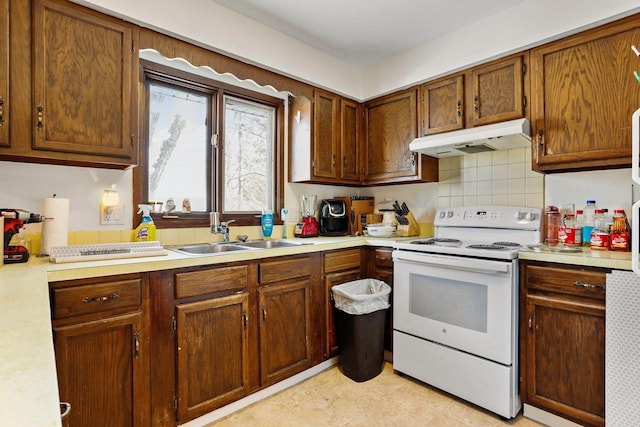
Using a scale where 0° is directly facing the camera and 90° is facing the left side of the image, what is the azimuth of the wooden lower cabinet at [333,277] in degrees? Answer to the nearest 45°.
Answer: approximately 315°

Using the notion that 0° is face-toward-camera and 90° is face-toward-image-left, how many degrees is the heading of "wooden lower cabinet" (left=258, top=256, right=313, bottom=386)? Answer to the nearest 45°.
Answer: approximately 315°

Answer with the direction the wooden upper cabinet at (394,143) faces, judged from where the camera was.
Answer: facing the viewer and to the left of the viewer

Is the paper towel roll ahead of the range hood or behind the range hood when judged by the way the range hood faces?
ahead

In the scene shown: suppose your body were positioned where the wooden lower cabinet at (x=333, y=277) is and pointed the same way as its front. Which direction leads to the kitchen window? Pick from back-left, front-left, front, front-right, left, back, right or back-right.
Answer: back-right

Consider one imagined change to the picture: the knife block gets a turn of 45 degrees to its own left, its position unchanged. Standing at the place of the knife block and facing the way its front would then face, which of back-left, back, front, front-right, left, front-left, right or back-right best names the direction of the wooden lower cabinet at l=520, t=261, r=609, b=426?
front-left

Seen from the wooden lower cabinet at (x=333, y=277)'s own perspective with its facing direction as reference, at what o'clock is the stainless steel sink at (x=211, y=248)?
The stainless steel sink is roughly at 4 o'clock from the wooden lower cabinet.

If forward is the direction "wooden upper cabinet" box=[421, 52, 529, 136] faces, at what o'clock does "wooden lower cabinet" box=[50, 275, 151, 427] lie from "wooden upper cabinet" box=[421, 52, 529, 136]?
The wooden lower cabinet is roughly at 12 o'clock from the wooden upper cabinet.

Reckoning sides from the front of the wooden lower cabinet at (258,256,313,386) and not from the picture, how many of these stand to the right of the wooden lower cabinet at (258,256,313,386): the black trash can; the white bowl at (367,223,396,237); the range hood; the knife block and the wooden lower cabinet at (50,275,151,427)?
1
